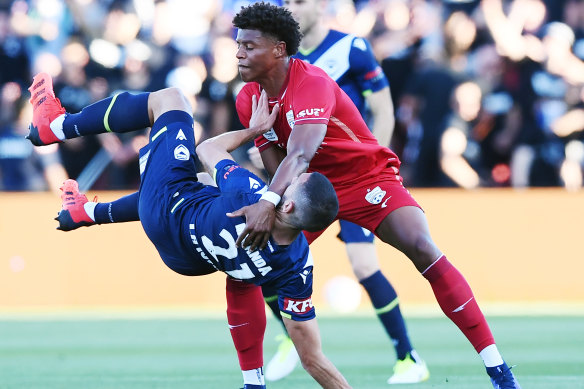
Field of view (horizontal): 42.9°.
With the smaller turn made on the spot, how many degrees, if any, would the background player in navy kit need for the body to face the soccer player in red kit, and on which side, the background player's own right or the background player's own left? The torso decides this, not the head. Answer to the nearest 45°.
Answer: approximately 45° to the background player's own left

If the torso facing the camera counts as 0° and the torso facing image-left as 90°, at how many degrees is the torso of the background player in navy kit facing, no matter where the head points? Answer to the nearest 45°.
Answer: approximately 45°

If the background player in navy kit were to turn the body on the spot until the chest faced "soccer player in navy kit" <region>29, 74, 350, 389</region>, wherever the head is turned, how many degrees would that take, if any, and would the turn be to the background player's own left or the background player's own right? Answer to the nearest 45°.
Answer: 0° — they already face them
